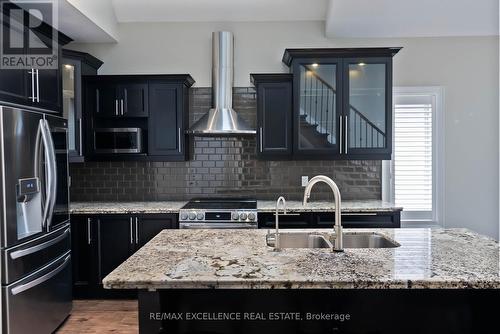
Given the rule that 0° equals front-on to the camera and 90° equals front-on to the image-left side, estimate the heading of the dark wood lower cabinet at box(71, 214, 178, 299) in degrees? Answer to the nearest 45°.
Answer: approximately 0°

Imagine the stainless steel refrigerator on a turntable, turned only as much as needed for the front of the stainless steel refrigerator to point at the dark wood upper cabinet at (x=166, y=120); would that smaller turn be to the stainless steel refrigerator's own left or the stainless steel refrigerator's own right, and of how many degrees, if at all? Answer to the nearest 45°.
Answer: approximately 90° to the stainless steel refrigerator's own left

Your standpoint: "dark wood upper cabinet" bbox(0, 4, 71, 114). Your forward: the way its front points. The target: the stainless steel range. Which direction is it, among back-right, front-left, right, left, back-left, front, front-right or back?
front-left

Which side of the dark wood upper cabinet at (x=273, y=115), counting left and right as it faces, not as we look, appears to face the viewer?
front

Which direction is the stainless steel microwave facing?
toward the camera

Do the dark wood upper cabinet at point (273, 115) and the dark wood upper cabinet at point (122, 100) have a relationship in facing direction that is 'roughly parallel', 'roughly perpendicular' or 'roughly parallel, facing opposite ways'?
roughly parallel

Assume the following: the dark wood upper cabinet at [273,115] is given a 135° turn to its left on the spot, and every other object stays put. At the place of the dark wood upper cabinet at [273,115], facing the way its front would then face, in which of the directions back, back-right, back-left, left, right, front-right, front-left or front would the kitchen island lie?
back-right

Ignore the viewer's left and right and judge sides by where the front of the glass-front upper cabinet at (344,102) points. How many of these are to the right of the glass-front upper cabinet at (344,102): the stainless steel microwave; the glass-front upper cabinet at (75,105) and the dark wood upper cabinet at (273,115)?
3

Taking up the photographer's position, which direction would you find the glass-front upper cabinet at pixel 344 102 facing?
facing the viewer

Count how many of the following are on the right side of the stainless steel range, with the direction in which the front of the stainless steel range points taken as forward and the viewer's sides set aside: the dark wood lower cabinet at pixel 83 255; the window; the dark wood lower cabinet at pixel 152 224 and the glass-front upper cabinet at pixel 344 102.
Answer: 2

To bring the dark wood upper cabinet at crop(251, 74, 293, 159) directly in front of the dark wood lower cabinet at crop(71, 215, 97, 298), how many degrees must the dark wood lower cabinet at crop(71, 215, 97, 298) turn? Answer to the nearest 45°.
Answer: approximately 90° to its left

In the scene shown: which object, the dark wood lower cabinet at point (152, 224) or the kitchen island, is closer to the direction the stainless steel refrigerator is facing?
the kitchen island

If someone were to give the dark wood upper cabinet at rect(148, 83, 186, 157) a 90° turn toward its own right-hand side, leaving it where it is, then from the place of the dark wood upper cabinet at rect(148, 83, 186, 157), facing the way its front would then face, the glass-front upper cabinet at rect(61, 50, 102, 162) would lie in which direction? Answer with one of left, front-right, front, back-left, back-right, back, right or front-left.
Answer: front

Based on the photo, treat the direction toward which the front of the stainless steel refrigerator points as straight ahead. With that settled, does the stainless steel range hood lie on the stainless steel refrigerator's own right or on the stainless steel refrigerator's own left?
on the stainless steel refrigerator's own left

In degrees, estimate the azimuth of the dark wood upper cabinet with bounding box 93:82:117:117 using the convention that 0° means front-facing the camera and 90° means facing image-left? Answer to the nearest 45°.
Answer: approximately 0°

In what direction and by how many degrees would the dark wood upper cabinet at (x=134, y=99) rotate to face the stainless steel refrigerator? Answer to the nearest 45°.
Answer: approximately 45° to its right

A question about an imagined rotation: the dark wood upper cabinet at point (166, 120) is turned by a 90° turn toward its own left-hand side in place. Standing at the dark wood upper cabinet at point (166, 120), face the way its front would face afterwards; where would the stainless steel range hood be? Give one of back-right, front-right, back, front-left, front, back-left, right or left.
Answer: front
